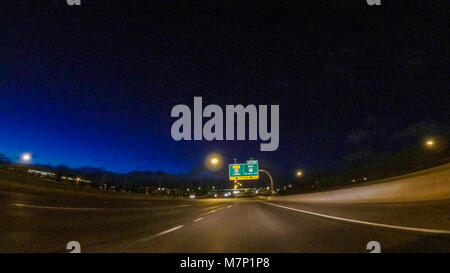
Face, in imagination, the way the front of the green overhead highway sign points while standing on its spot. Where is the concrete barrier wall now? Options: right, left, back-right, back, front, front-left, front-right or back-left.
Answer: front

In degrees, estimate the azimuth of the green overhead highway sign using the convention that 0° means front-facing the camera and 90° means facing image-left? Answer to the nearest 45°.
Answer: approximately 0°
